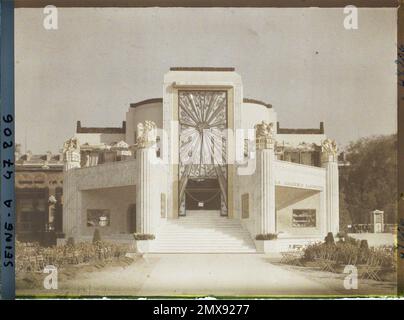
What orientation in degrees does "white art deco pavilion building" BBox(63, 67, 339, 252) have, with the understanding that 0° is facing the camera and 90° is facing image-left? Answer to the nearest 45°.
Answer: approximately 0°

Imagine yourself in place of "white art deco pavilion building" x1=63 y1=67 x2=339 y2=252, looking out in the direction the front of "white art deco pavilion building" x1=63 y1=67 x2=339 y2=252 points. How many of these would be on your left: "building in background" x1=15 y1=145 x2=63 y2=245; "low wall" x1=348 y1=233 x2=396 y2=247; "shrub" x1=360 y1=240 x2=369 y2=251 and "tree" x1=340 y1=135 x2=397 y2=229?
3

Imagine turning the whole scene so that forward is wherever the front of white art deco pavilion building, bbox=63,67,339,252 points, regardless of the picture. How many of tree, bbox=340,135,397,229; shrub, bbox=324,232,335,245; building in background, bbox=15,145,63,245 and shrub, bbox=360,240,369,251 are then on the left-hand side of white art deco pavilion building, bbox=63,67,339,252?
3

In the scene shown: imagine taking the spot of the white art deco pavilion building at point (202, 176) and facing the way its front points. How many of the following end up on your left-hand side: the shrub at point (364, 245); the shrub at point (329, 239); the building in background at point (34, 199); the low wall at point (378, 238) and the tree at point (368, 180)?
4

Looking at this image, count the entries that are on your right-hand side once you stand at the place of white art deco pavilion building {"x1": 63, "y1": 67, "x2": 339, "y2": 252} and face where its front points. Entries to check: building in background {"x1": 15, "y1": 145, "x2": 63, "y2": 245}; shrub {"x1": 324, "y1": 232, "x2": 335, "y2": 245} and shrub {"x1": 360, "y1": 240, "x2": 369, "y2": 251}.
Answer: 1

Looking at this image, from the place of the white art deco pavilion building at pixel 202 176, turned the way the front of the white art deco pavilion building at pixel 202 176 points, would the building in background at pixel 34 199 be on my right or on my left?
on my right

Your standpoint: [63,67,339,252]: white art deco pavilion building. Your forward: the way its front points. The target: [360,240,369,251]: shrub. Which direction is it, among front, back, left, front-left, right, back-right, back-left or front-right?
left

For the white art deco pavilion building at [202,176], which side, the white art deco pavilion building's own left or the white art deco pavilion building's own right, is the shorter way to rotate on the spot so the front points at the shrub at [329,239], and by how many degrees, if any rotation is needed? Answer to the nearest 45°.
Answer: approximately 90° to the white art deco pavilion building's own left

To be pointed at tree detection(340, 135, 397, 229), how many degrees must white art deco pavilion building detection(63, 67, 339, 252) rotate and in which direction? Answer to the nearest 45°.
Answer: approximately 90° to its left
